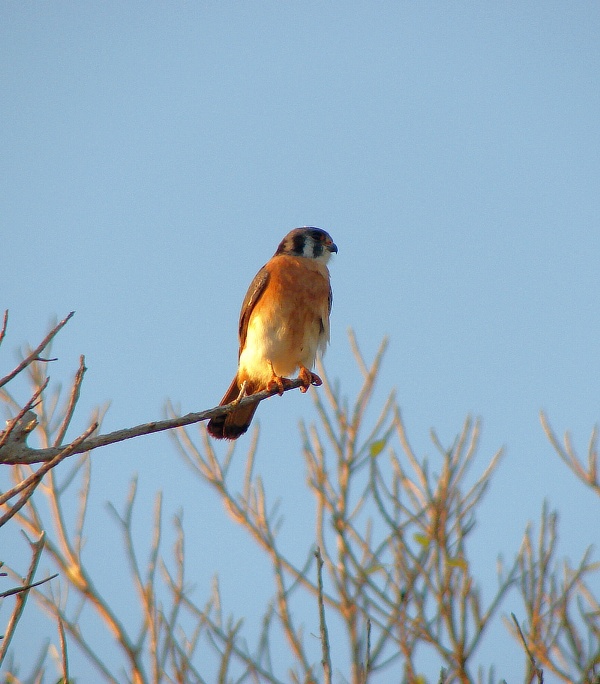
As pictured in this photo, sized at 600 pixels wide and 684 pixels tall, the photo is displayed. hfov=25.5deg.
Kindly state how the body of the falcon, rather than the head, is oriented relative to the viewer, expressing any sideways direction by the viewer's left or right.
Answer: facing the viewer and to the right of the viewer

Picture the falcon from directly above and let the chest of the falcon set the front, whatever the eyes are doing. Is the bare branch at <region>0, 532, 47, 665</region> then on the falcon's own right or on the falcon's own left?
on the falcon's own right
